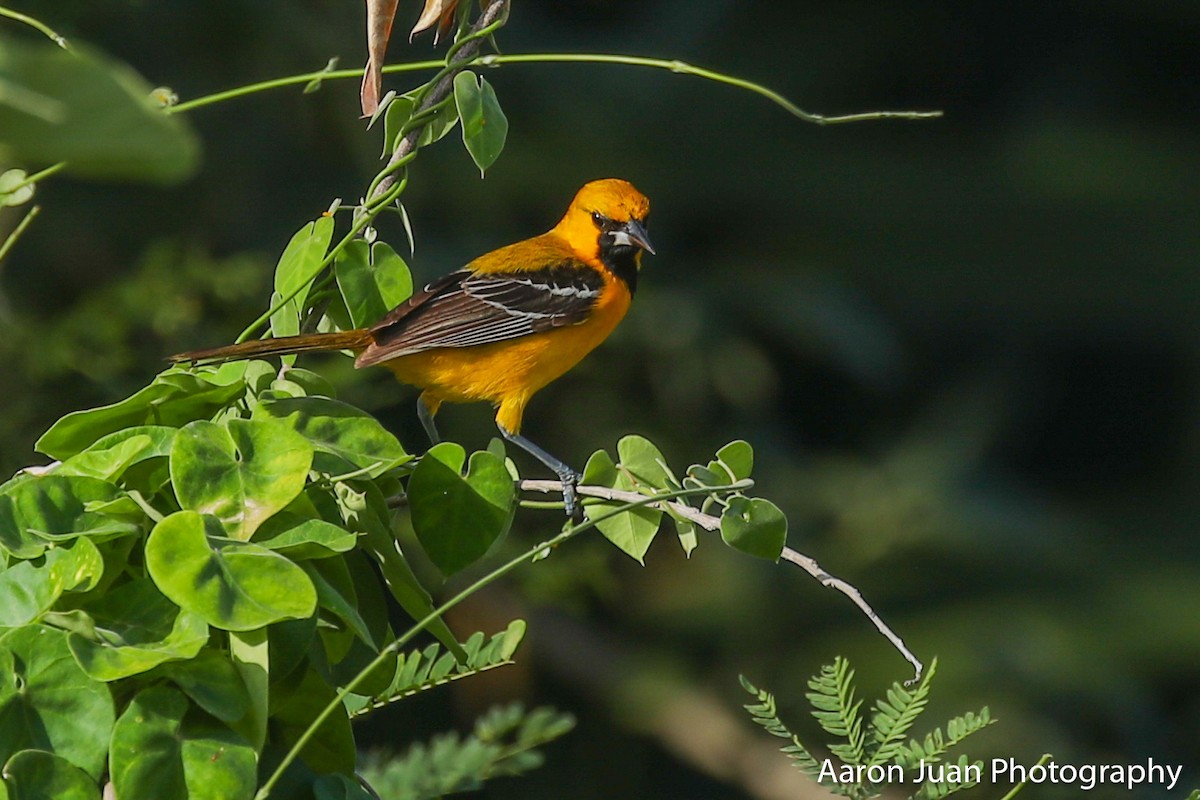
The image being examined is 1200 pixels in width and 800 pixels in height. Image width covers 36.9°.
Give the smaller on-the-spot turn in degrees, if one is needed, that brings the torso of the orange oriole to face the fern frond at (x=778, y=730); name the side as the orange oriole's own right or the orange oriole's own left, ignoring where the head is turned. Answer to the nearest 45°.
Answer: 0° — it already faces it

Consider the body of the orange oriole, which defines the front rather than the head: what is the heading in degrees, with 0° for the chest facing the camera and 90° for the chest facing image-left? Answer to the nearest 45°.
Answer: approximately 270°
